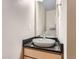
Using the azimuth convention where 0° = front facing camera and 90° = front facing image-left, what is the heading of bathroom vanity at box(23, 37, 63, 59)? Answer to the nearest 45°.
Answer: approximately 0°
